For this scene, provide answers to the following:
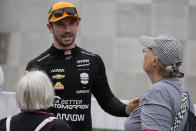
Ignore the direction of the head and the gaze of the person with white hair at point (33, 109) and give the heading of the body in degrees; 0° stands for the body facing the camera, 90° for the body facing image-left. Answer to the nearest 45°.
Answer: approximately 180°

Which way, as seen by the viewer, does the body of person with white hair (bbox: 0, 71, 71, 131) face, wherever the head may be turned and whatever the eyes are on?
away from the camera
